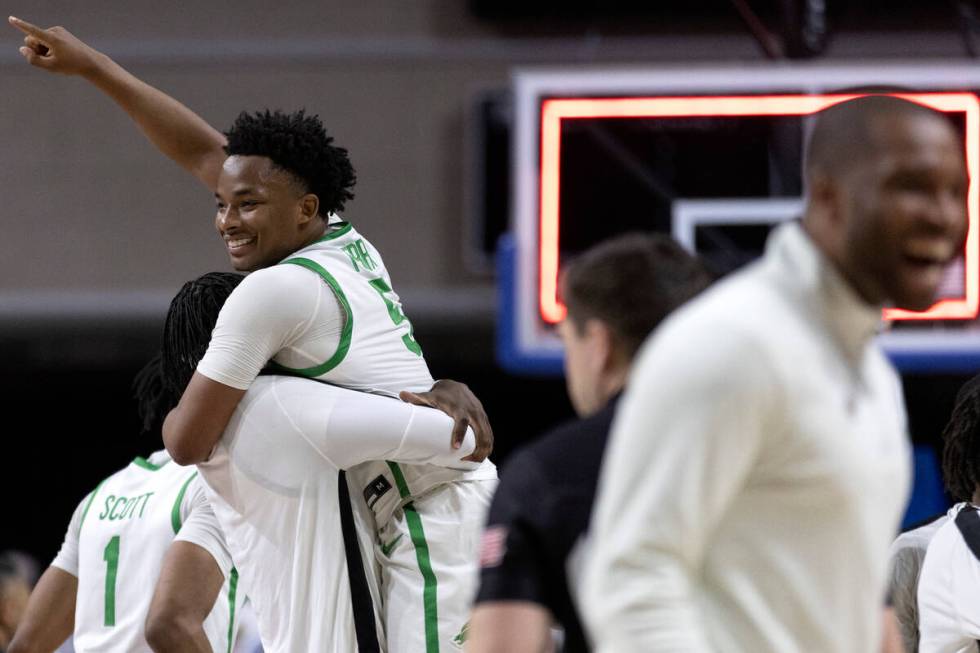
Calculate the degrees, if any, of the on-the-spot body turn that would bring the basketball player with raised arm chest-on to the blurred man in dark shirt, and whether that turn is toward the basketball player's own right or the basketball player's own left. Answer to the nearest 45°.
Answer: approximately 90° to the basketball player's own left

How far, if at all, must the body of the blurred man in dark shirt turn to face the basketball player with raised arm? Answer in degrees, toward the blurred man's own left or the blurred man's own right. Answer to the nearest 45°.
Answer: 0° — they already face them

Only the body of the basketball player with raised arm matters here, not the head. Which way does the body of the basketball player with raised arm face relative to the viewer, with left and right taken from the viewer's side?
facing to the left of the viewer

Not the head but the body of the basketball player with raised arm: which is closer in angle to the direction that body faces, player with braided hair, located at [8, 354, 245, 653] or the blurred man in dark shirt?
the player with braided hair

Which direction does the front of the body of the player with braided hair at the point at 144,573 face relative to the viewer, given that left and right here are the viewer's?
facing away from the viewer and to the right of the viewer

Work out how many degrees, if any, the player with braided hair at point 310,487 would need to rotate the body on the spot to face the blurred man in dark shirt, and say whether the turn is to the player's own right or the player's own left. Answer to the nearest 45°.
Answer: approximately 135° to the player's own right

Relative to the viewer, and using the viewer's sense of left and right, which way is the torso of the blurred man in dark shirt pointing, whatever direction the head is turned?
facing away from the viewer and to the left of the viewer

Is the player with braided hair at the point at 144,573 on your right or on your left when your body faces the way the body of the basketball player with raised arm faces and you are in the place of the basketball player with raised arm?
on your right

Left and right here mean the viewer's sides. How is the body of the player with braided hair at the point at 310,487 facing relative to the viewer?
facing away from the viewer and to the right of the viewer

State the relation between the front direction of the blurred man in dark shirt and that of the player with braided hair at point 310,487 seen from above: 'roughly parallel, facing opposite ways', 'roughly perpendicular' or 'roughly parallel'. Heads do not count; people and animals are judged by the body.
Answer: roughly perpendicular

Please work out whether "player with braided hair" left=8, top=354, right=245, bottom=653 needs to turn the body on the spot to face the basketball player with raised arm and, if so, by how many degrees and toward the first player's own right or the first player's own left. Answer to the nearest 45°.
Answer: approximately 90° to the first player's own right

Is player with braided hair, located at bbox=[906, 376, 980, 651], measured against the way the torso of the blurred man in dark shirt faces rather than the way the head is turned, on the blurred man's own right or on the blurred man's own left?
on the blurred man's own right
